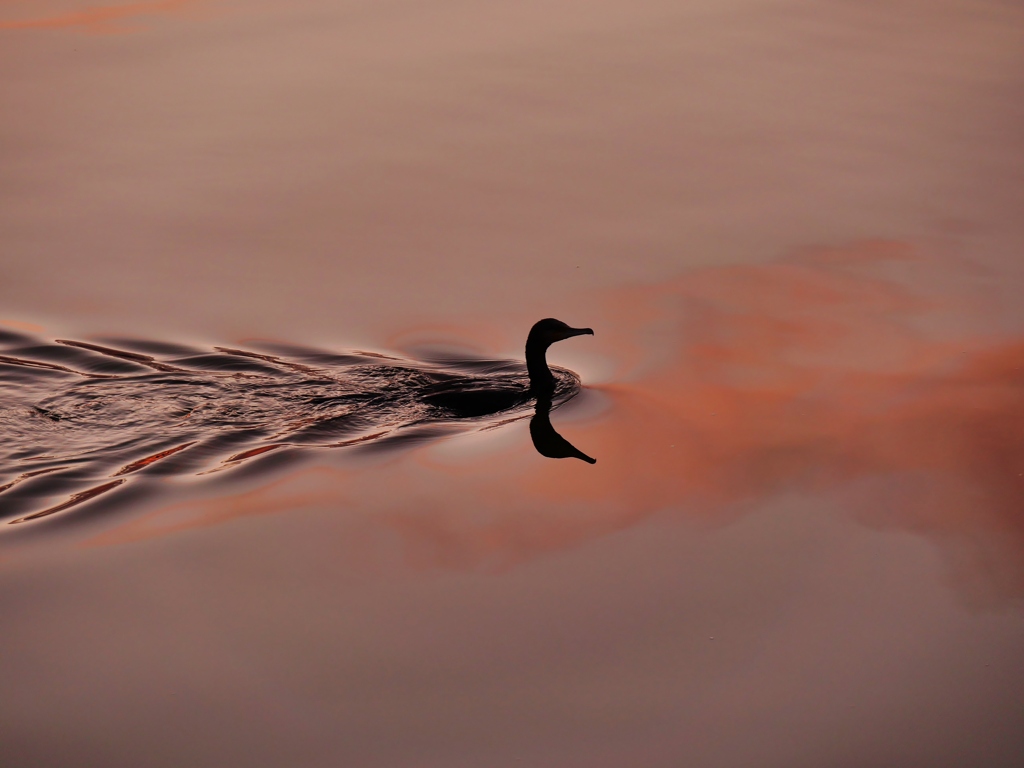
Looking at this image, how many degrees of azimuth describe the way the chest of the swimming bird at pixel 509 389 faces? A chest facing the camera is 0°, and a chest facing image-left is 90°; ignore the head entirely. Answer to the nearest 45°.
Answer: approximately 270°
